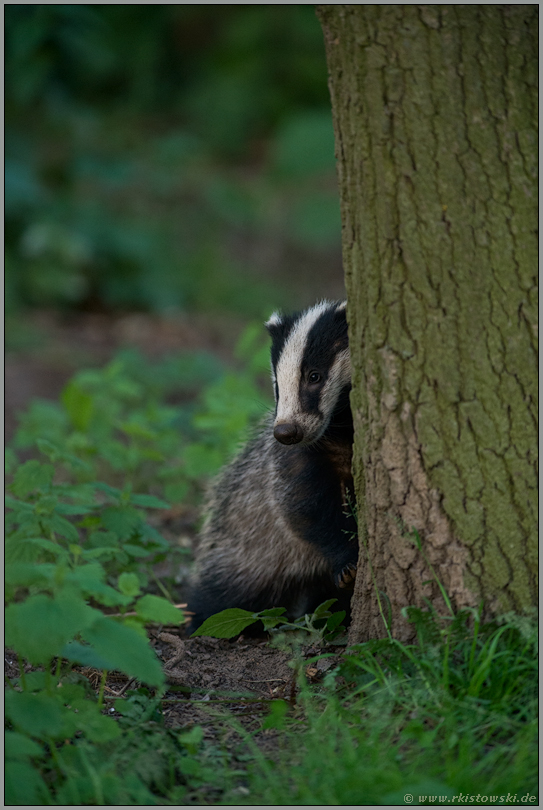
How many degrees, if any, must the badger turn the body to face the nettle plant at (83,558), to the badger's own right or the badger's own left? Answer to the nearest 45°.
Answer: approximately 135° to the badger's own right

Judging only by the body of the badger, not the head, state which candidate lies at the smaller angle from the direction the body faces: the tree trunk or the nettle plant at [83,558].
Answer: the tree trunk
